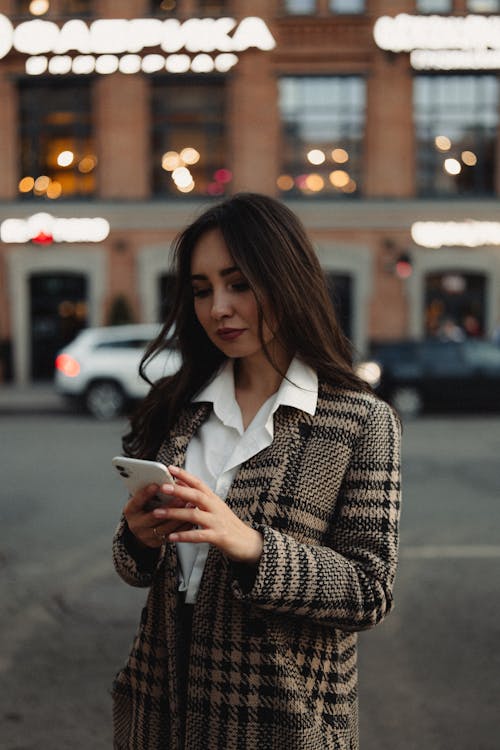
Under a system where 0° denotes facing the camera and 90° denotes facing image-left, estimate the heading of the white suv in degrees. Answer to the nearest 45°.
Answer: approximately 270°

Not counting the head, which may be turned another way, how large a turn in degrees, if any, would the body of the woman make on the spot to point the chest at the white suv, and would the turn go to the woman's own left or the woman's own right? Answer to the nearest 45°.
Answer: approximately 135° to the woman's own right

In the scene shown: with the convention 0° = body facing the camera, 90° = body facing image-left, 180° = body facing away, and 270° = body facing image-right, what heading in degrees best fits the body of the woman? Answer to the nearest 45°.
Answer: approximately 45°

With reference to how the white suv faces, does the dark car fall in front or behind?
in front

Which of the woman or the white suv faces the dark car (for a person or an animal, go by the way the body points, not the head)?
the white suv

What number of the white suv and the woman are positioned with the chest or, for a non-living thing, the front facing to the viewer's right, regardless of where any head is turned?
1

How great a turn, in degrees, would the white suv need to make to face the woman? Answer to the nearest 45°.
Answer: approximately 90° to its right
